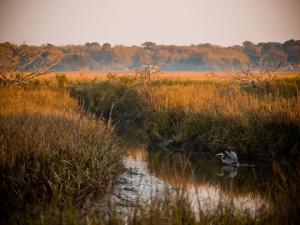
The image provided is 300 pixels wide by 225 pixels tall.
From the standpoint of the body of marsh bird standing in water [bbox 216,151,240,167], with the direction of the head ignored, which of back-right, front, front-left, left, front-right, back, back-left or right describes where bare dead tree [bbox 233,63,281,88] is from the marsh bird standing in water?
right

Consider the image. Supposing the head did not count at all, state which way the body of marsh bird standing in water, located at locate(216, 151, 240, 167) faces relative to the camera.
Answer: to the viewer's left
